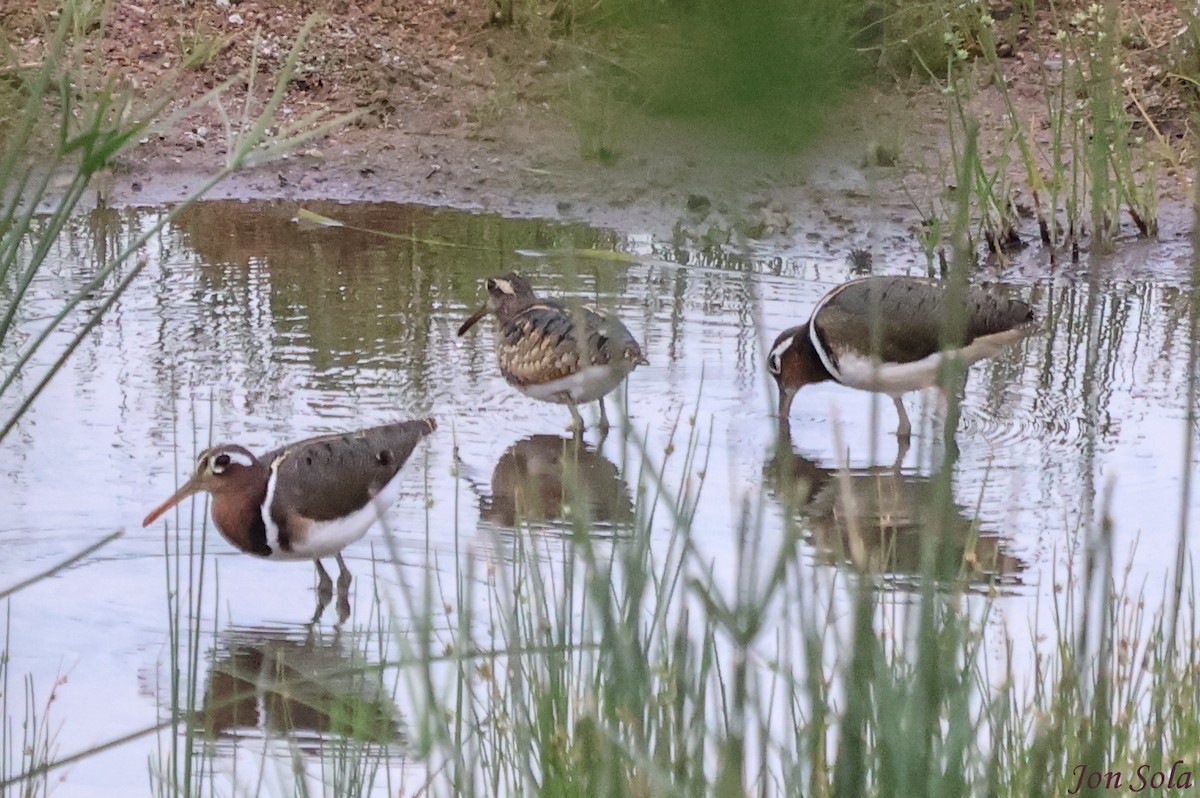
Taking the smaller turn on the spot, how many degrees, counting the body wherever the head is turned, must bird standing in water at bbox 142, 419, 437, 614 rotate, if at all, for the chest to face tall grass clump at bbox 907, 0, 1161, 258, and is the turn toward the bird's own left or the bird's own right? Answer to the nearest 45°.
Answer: approximately 135° to the bird's own right

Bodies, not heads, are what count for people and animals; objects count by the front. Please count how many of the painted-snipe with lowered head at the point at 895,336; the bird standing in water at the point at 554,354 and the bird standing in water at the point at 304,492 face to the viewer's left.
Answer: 3

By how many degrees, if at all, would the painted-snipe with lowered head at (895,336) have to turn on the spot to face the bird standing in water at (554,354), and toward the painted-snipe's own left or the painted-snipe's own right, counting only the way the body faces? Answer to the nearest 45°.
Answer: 0° — it already faces it

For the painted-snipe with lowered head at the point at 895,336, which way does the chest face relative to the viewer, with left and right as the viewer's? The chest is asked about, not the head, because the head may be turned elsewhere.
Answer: facing to the left of the viewer

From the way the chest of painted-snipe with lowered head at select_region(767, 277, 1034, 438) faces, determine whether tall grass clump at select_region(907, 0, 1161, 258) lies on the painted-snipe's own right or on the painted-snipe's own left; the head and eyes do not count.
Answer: on the painted-snipe's own right

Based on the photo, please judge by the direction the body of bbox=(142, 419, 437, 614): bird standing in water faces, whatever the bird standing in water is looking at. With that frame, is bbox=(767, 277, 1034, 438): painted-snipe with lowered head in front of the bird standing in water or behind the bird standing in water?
behind

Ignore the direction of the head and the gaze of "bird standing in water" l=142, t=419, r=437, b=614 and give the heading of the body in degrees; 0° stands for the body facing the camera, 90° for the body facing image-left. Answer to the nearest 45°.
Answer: approximately 90°

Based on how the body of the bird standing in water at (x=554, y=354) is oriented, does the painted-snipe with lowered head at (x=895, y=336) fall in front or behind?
behind

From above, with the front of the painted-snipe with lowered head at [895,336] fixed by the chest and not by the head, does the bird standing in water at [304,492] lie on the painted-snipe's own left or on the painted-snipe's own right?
on the painted-snipe's own left

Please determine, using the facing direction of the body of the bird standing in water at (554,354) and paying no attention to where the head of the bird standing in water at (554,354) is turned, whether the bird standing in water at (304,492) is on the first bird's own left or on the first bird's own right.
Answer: on the first bird's own left

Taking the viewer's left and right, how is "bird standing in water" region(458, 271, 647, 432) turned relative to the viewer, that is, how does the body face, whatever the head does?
facing to the left of the viewer
